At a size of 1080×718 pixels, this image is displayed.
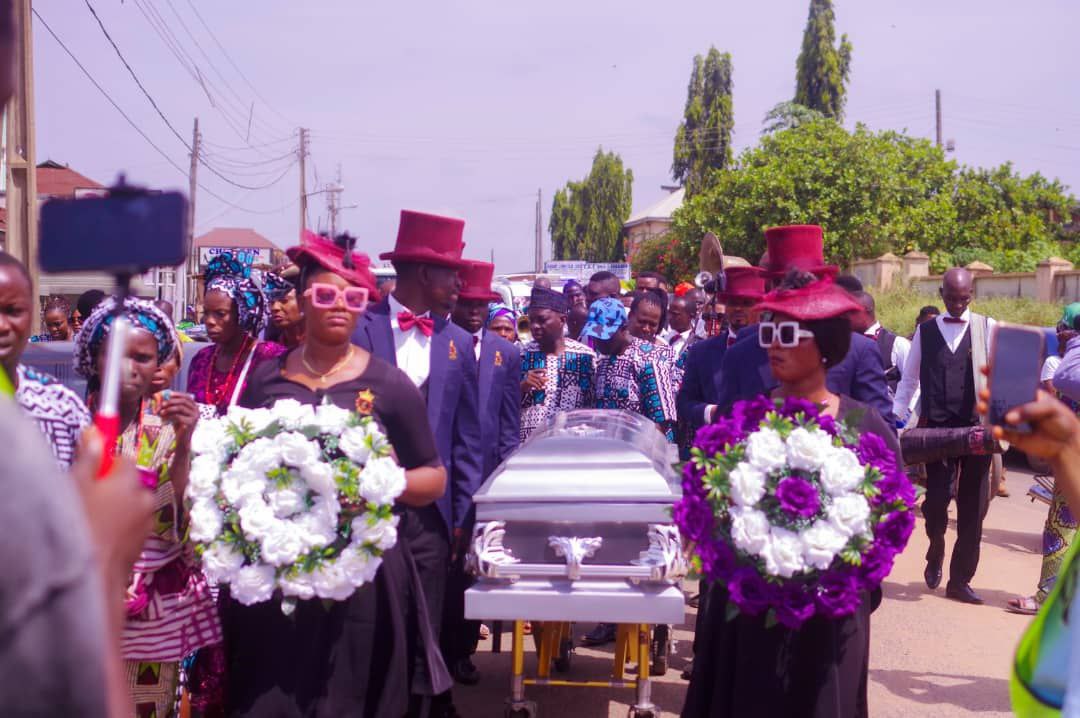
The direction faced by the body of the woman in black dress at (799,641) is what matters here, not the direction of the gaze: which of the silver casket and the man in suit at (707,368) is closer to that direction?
the silver casket

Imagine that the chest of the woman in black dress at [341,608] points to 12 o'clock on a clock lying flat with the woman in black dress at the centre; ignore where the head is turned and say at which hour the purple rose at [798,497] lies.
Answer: The purple rose is roughly at 10 o'clock from the woman in black dress.

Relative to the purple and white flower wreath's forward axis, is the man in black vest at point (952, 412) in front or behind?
behind

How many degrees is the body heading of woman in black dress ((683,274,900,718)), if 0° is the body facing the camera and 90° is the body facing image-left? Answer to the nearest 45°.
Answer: approximately 45°

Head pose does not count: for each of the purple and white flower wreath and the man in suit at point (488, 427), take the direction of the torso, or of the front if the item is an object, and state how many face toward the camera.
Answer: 2

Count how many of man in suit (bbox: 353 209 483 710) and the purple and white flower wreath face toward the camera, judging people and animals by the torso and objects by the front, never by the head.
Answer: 2
